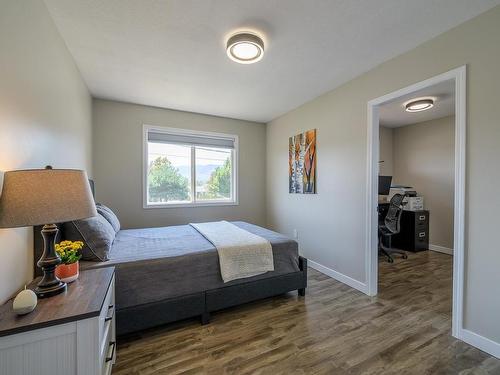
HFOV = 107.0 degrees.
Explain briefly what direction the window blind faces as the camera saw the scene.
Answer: facing the viewer

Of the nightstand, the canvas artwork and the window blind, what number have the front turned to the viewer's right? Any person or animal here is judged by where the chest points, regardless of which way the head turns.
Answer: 1

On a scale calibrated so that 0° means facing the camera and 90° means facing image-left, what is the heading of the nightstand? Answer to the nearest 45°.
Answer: approximately 270°

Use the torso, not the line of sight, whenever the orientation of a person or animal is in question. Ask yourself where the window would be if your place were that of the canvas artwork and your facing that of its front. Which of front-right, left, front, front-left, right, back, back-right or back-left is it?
front-right

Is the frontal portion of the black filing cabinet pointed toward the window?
no

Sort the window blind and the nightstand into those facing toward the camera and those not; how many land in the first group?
1

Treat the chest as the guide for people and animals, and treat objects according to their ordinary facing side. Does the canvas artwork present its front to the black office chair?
no

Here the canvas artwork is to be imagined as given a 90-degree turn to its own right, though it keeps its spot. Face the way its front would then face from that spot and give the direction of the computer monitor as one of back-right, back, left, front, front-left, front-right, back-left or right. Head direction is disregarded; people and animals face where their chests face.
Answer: right

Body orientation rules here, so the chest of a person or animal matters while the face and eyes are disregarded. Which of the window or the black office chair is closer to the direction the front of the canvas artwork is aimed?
the window

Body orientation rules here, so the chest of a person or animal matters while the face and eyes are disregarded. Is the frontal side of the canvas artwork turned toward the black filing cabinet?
no

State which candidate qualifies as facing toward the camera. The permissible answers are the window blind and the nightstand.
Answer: the window blind

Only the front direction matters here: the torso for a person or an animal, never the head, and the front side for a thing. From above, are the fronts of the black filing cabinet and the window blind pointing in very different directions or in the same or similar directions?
same or similar directions
